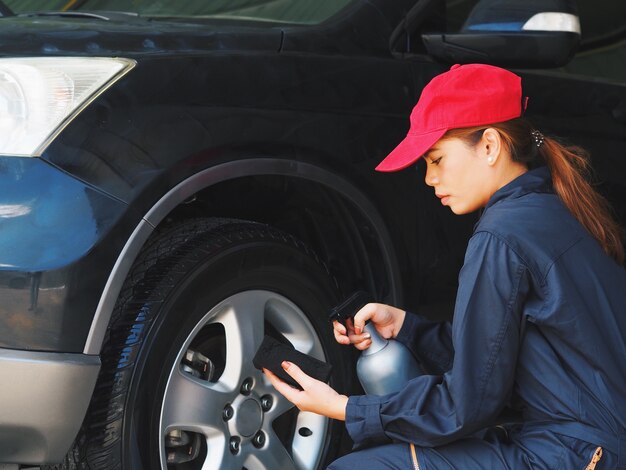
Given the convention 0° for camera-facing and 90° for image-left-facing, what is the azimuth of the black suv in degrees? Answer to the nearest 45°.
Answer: approximately 45°

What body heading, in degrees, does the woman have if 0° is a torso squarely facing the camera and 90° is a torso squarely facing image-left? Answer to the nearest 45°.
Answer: approximately 90°

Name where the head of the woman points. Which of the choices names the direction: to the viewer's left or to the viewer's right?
to the viewer's left
